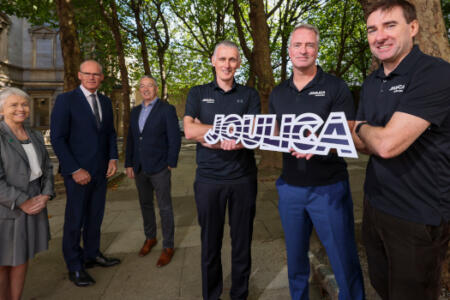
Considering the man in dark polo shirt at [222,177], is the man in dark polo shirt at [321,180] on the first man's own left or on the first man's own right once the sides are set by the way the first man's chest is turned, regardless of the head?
on the first man's own left

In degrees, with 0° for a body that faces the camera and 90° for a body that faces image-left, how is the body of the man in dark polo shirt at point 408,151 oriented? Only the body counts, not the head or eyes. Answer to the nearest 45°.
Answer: approximately 45°

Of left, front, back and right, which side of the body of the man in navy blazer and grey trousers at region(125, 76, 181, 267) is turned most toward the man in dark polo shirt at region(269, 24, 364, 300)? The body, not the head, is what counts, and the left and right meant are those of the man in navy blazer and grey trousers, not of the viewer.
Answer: left

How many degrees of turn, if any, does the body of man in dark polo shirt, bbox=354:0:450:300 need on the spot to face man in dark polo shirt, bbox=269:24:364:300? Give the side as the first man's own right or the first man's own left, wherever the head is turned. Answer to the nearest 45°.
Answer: approximately 90° to the first man's own right

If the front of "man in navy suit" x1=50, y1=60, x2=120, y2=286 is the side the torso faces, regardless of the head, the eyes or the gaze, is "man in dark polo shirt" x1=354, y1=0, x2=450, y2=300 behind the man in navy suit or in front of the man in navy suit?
in front

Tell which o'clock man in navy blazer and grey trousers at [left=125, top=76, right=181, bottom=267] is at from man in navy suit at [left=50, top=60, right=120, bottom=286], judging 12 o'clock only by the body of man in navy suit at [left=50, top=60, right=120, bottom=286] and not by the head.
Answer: man in navy blazer and grey trousers at [left=125, top=76, right=181, bottom=267] is roughly at 10 o'clock from man in navy suit at [left=50, top=60, right=120, bottom=286].

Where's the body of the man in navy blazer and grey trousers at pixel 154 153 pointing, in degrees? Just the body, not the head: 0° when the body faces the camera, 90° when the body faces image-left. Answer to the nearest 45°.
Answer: approximately 45°

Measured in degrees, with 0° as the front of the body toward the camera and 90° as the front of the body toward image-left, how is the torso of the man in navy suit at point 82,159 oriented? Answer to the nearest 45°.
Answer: approximately 315°

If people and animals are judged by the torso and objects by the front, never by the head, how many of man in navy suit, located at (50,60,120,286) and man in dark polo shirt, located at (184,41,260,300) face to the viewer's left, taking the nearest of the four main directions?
0
